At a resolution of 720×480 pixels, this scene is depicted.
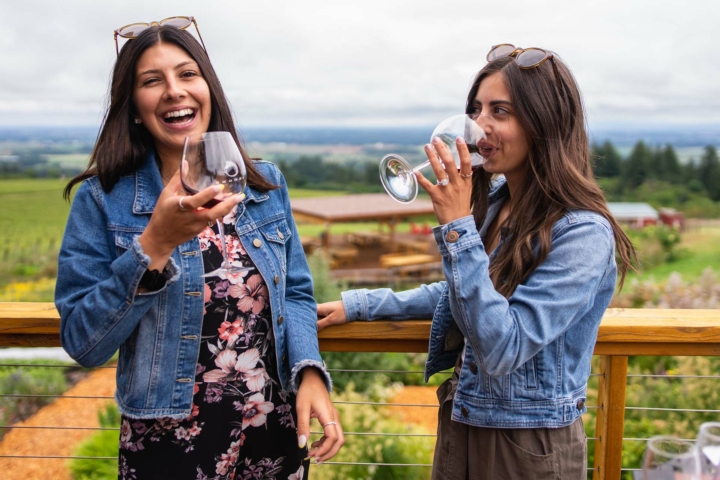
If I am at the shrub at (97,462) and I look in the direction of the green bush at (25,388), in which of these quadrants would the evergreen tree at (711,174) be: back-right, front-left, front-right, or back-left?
front-right

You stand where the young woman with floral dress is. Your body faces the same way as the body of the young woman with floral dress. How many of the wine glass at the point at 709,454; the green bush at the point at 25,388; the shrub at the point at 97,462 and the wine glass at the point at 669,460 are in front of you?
2

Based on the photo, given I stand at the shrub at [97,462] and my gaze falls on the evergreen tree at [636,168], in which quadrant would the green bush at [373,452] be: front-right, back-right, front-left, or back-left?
front-right

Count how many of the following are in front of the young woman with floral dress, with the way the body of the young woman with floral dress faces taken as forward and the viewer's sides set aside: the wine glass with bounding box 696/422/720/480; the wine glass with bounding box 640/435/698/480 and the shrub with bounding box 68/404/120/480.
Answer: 2

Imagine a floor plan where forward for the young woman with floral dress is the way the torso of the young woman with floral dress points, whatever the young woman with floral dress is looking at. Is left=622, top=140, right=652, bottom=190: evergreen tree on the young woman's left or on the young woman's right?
on the young woman's left

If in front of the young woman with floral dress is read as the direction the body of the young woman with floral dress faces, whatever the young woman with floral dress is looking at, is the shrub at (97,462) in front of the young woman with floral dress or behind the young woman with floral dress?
behind

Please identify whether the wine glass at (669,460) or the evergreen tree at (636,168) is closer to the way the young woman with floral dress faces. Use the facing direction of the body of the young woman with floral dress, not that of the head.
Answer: the wine glass

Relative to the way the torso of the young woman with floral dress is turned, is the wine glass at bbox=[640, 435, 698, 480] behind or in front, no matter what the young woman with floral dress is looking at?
in front

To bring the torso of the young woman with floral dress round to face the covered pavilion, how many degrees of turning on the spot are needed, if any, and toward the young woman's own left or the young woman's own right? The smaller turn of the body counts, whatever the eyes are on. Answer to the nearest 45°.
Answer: approximately 135° to the young woman's own left

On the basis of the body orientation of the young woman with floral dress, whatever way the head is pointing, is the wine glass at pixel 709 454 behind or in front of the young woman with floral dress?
in front

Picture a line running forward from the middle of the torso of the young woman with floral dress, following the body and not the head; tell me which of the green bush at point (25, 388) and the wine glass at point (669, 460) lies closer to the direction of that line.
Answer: the wine glass

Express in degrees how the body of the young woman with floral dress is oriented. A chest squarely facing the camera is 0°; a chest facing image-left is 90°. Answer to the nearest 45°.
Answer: approximately 315°

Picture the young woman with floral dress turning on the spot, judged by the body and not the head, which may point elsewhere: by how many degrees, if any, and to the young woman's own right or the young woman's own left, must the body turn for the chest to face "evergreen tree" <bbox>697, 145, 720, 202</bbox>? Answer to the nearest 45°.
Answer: approximately 90° to the young woman's own left

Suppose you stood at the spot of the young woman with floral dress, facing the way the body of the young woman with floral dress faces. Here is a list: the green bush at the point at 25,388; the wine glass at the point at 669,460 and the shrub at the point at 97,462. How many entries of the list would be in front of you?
1
